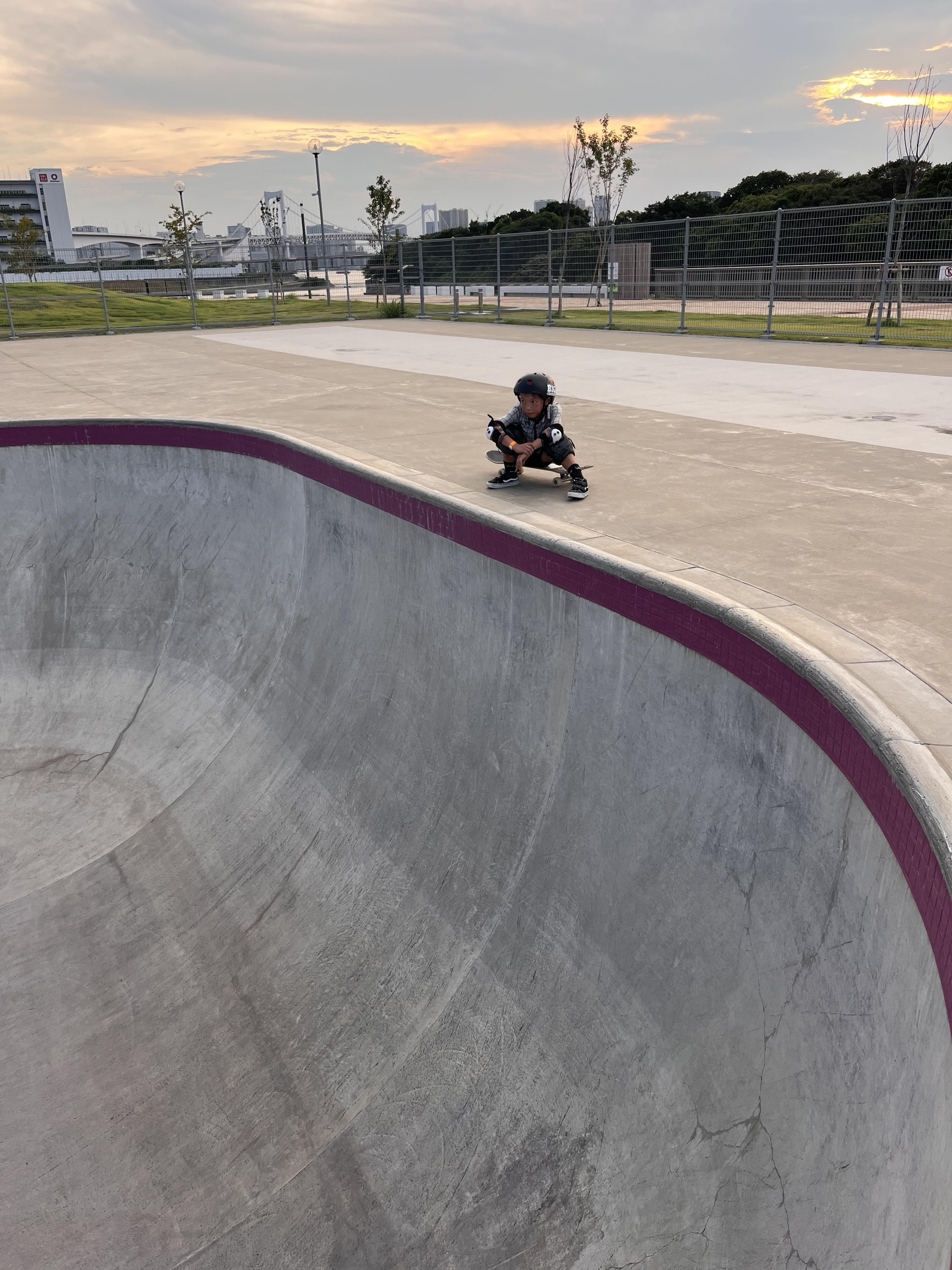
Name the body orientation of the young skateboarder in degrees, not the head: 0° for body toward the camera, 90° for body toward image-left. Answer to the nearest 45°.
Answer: approximately 45°

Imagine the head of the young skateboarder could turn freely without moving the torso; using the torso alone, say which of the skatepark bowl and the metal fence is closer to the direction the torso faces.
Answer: the skatepark bowl

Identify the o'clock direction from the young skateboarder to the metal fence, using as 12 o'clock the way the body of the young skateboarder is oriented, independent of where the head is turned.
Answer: The metal fence is roughly at 5 o'clock from the young skateboarder.

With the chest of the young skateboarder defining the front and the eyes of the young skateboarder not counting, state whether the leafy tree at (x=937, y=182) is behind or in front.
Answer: behind
